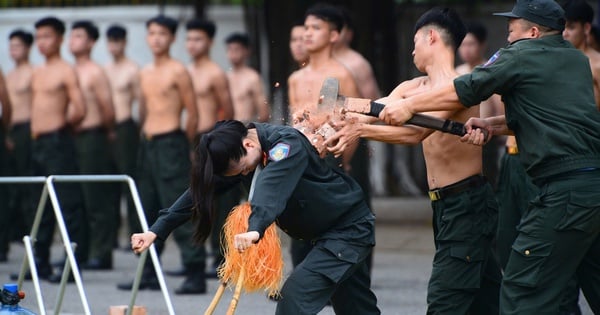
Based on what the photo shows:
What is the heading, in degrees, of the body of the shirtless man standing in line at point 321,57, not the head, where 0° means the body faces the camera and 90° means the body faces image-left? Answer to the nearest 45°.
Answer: approximately 45°

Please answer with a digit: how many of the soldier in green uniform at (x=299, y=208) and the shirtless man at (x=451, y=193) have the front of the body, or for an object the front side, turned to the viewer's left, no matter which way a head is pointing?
2

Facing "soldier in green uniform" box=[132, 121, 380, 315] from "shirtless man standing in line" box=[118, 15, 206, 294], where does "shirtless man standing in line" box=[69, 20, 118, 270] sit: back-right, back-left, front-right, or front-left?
back-right

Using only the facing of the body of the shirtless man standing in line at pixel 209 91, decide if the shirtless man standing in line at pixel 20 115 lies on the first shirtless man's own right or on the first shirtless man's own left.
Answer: on the first shirtless man's own right

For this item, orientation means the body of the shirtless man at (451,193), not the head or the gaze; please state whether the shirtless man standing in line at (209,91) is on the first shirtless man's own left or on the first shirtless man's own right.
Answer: on the first shirtless man's own right

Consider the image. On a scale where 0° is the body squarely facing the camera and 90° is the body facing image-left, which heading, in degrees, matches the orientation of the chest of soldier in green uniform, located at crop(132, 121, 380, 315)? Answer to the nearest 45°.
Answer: approximately 90°

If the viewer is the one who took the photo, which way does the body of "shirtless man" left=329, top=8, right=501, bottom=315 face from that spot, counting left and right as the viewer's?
facing to the left of the viewer
